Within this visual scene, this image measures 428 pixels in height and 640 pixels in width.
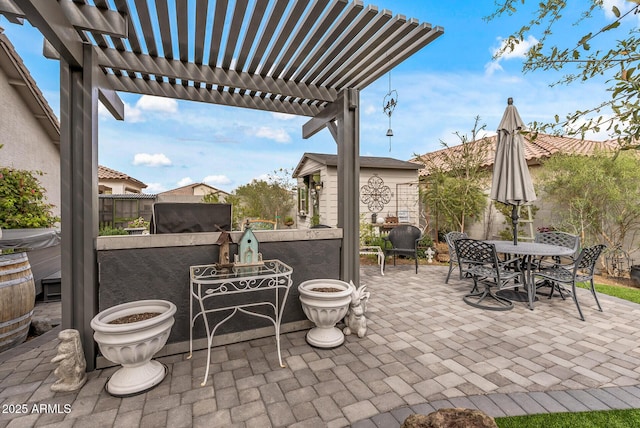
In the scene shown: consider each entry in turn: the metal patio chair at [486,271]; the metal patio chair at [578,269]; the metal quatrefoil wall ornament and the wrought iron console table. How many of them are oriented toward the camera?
2

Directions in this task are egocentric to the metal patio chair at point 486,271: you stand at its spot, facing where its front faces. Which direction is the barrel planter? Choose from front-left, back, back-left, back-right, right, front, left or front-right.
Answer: back

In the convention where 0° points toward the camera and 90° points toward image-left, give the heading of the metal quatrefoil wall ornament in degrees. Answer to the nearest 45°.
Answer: approximately 0°

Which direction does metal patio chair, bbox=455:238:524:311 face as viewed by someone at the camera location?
facing away from the viewer and to the right of the viewer

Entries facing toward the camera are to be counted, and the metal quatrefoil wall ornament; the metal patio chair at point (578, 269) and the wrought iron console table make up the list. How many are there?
2

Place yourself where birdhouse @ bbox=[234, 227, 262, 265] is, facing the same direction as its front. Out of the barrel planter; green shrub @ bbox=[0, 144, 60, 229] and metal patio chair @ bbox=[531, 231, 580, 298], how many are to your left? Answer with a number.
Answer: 1

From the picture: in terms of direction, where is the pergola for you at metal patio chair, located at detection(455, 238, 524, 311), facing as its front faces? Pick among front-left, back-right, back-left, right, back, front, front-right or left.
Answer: back

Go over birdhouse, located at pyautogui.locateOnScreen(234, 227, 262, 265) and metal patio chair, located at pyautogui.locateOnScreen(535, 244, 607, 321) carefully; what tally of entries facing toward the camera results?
1

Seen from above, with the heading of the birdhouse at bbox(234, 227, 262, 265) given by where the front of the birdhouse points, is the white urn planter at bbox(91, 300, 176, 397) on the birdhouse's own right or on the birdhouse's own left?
on the birdhouse's own right

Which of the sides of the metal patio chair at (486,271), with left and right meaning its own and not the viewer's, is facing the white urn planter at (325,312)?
back

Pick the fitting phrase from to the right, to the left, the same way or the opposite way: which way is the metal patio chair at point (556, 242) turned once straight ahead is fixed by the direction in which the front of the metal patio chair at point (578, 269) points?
to the left

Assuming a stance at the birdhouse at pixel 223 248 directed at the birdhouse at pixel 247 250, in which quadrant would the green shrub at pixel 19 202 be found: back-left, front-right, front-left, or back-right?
back-left
